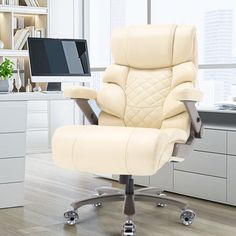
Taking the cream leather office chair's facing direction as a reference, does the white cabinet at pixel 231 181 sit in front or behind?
behind

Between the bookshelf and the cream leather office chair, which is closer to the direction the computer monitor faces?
the cream leather office chair

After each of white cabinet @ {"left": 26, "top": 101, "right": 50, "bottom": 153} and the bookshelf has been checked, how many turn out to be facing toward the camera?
2

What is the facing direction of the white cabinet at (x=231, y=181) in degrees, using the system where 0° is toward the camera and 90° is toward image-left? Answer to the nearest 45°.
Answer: approximately 45°

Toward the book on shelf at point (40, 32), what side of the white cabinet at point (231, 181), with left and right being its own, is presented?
right

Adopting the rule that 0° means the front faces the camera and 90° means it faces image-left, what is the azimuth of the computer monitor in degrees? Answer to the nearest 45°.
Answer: approximately 0°

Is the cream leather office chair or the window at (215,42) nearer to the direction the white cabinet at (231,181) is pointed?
the cream leather office chair
